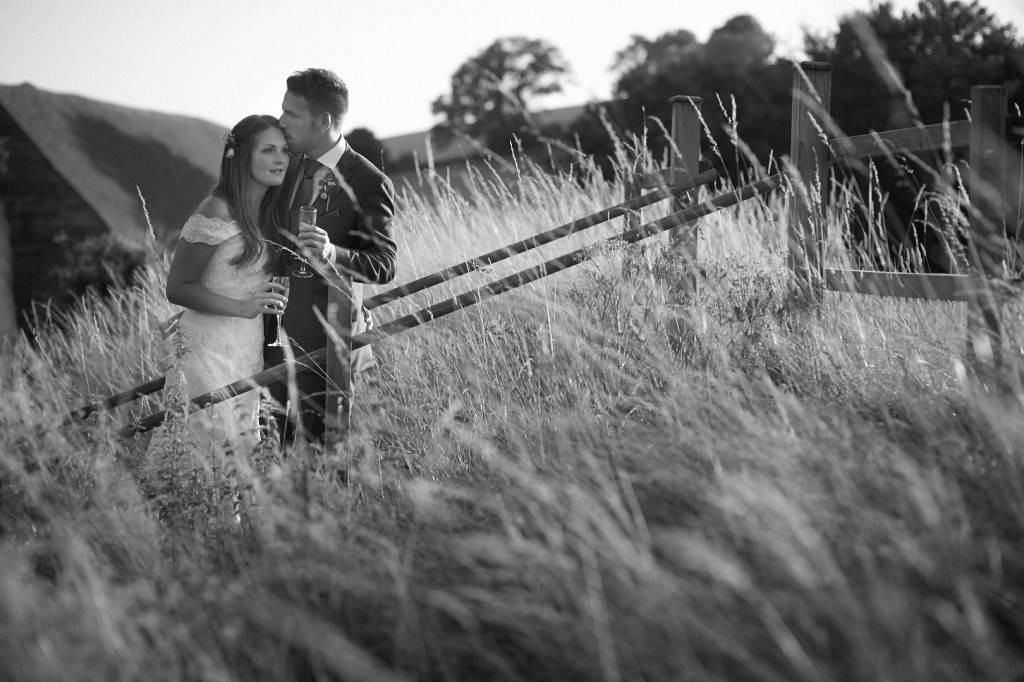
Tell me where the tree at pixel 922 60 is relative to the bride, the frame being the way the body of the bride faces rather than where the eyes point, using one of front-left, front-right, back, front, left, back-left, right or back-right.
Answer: left

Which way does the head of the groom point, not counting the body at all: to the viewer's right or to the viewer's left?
to the viewer's left

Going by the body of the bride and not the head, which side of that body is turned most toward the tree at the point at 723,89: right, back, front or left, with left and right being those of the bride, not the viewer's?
left

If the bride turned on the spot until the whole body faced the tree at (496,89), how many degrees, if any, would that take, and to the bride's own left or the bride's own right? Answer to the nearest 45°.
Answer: approximately 135° to the bride's own left

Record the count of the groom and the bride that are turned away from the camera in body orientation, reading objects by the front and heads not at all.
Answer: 0

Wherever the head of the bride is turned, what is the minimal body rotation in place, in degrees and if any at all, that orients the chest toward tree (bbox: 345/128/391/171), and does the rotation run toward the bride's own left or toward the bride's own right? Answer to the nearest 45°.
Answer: approximately 135° to the bride's own left

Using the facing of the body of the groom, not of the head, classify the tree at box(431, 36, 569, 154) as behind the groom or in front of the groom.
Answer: behind

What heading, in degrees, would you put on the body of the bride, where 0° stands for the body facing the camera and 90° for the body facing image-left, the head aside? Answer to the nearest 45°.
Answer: approximately 315°
